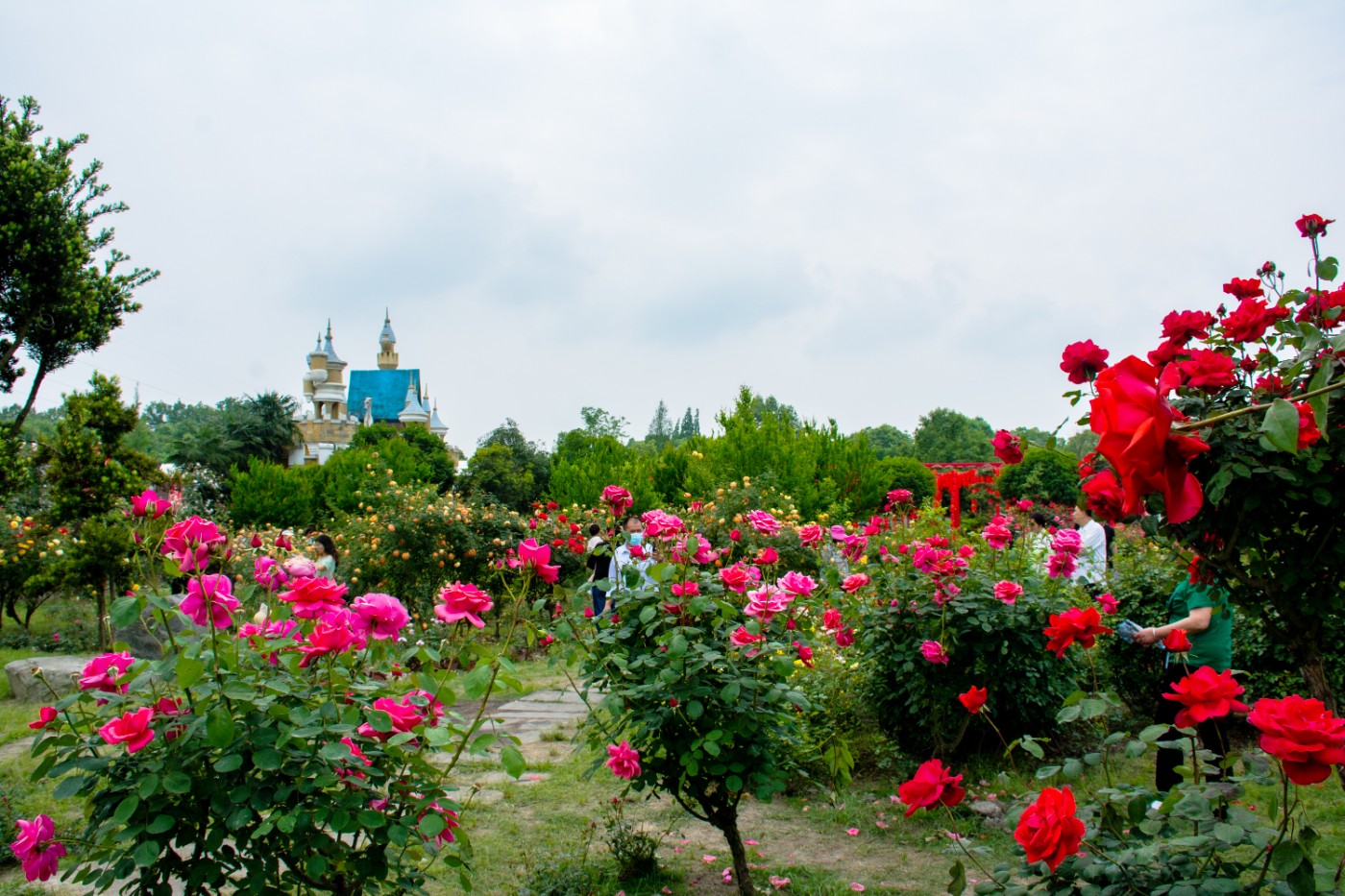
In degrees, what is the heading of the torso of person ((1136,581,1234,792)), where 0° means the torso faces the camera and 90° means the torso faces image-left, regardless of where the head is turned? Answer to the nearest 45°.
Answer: approximately 90°

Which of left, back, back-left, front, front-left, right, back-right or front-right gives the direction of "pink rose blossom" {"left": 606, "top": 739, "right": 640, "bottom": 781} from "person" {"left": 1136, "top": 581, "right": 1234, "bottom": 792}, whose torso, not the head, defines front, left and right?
front-left

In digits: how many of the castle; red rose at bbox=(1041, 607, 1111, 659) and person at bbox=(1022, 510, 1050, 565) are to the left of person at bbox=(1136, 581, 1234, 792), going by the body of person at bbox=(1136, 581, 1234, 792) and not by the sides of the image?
1

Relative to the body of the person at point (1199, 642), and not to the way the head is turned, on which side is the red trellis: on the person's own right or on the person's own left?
on the person's own right

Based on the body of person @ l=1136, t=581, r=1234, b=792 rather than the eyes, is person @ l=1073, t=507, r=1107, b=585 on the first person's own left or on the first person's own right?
on the first person's own right

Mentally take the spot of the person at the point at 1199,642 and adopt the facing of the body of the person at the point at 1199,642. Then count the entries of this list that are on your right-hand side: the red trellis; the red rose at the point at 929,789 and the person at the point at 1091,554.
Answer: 2

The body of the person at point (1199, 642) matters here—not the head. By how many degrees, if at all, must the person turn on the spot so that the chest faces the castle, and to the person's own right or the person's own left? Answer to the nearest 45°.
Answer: approximately 45° to the person's own right

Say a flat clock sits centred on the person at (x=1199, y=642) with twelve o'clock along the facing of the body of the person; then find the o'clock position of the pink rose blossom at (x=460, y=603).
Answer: The pink rose blossom is roughly at 10 o'clock from the person.

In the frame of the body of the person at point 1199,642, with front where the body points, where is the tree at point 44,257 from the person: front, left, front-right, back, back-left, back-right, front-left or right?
front

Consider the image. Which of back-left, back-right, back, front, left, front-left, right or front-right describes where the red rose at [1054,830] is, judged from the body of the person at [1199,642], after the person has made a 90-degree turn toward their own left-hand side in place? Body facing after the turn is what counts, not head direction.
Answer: front

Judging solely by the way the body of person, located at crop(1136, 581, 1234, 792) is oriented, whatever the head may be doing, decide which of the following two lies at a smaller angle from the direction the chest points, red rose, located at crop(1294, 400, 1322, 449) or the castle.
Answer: the castle

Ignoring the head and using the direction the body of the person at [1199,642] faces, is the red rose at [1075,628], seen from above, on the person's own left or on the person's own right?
on the person's own left

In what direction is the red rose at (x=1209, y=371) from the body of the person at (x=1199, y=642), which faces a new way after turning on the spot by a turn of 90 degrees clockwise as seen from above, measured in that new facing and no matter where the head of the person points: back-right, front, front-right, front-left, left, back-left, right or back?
back

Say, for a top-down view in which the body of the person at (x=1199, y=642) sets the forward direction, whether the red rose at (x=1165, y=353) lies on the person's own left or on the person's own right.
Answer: on the person's own left
